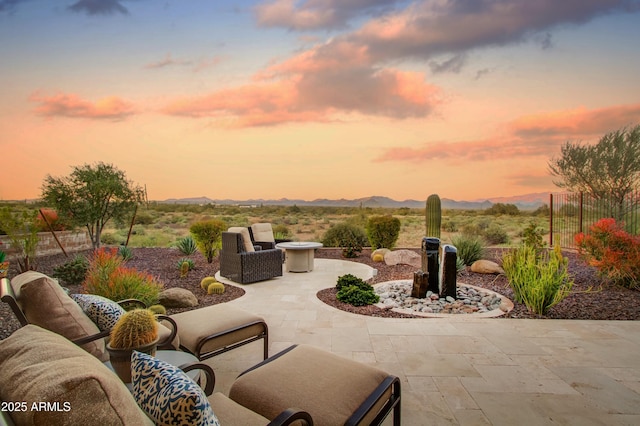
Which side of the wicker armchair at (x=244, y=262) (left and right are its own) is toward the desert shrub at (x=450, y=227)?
front

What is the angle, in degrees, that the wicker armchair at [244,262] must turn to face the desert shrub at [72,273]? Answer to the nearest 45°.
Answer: approximately 135° to its left

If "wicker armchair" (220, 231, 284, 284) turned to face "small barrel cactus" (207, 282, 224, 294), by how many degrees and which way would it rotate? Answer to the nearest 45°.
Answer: approximately 180°

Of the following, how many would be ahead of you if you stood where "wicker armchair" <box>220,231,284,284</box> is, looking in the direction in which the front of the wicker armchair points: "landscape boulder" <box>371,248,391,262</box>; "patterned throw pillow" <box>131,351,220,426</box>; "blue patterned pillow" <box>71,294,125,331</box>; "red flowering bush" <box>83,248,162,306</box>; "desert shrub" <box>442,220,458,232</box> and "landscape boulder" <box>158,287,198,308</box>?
2

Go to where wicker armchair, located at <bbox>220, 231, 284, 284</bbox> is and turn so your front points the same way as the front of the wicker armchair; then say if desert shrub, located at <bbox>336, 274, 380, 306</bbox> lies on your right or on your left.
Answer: on your right

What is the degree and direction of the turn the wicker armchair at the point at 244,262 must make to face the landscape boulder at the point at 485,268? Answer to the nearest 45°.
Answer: approximately 45° to its right

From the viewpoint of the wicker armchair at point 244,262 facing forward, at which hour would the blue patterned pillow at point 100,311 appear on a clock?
The blue patterned pillow is roughly at 5 o'clock from the wicker armchair.

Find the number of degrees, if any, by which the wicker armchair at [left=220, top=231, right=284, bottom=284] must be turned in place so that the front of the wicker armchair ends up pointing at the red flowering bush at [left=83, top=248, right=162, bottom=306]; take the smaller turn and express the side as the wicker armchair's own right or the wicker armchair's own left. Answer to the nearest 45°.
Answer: approximately 180°

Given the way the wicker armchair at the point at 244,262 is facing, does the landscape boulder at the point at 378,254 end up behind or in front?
in front
